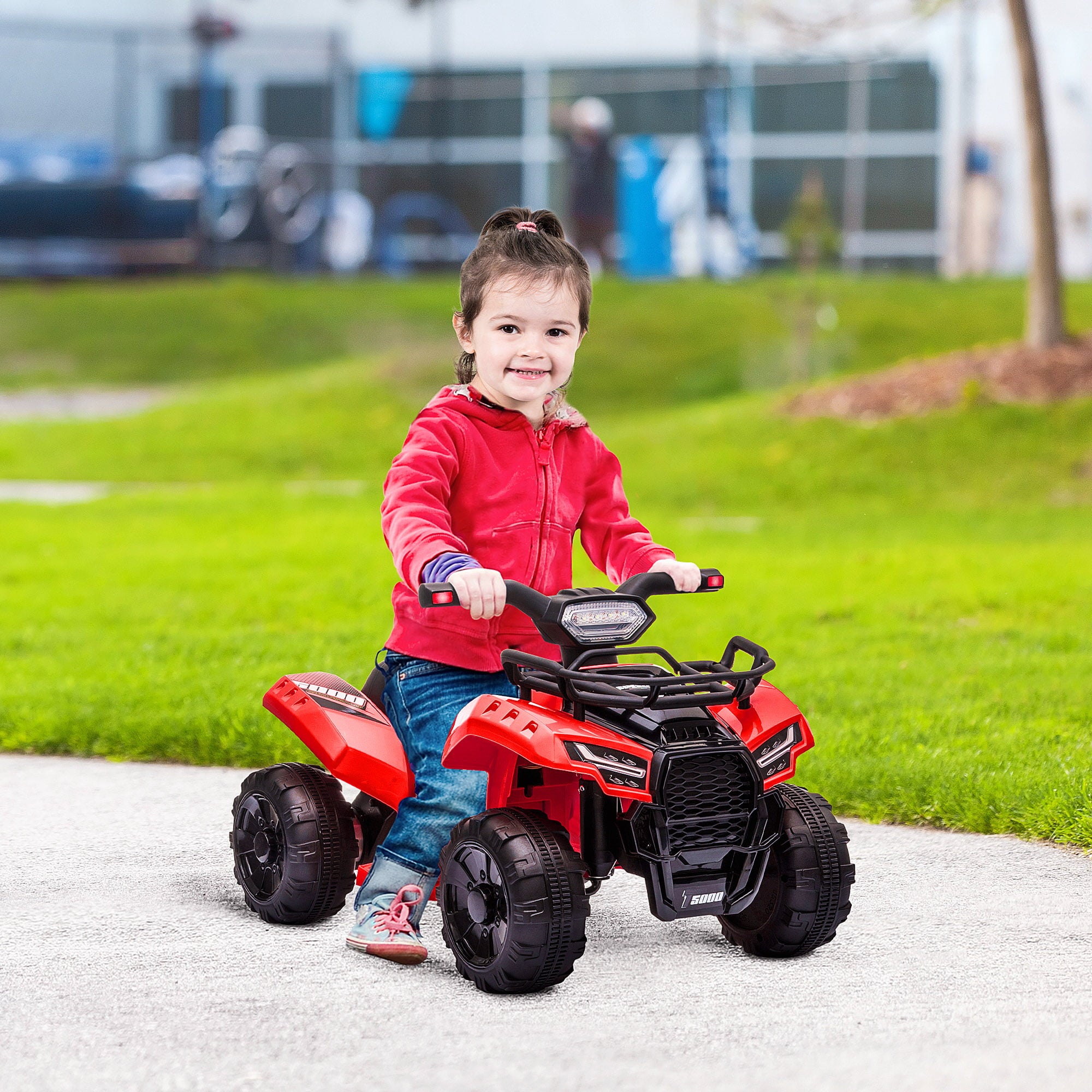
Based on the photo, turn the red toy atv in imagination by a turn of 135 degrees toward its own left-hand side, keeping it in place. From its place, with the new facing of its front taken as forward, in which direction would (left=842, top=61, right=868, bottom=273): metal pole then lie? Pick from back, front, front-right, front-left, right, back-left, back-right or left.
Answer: front

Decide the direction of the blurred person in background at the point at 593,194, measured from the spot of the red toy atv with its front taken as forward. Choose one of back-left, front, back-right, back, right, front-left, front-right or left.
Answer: back-left

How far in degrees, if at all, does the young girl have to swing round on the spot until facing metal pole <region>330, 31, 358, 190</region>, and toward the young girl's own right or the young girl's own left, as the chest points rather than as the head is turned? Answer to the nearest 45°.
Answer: approximately 135° to the young girl's own left

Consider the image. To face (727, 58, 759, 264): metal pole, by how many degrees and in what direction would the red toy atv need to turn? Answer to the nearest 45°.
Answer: approximately 135° to its left

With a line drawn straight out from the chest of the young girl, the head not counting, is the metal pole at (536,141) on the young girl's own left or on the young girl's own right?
on the young girl's own left

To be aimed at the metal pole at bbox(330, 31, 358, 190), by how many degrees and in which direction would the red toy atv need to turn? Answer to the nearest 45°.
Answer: approximately 135° to its left

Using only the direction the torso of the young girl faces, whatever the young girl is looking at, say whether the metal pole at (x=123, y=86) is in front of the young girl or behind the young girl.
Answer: behind

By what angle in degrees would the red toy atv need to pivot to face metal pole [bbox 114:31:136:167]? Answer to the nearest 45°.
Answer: approximately 135° to its left

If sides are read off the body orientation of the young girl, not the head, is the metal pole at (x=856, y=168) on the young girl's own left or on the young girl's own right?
on the young girl's own left

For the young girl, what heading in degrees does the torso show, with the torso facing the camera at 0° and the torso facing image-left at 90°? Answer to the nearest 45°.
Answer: approximately 315°

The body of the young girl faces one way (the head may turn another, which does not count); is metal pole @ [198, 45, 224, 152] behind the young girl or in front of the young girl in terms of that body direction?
behind

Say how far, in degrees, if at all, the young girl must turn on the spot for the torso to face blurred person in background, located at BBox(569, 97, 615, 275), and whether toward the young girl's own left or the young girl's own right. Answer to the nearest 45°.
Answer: approximately 135° to the young girl's own left
